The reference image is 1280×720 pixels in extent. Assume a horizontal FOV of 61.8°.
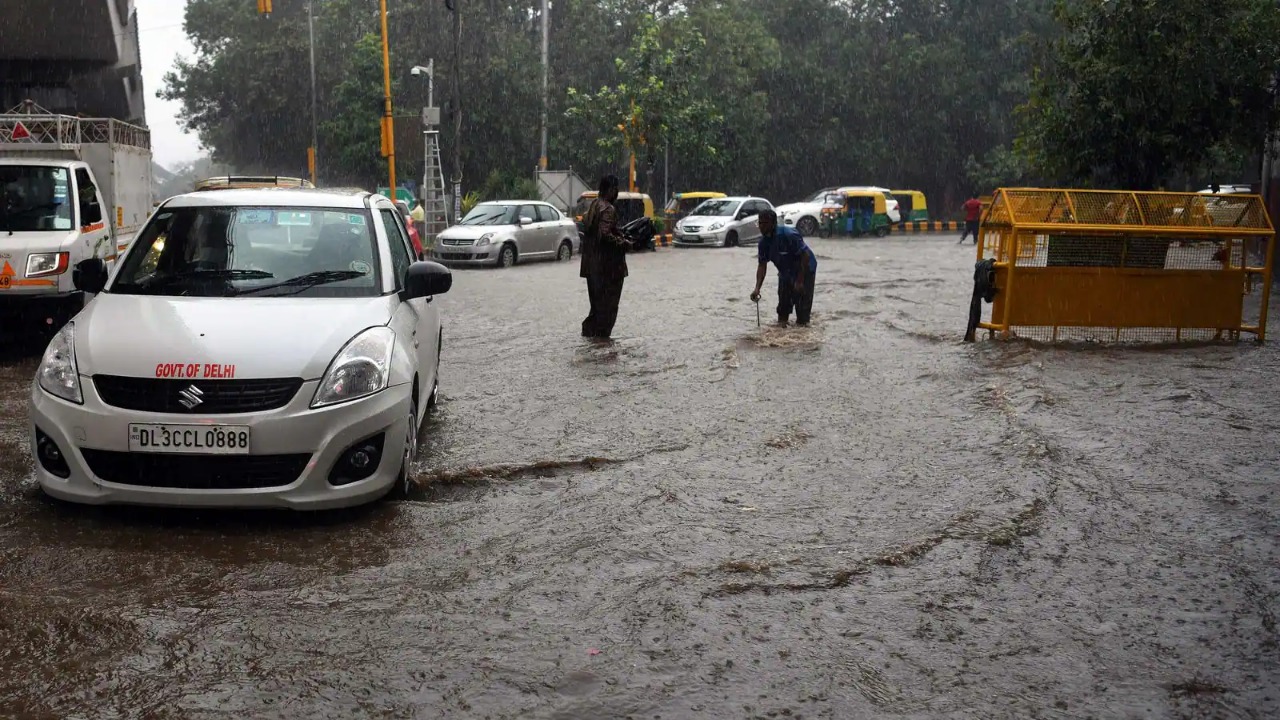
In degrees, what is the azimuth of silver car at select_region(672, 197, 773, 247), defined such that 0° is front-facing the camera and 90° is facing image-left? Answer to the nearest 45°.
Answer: approximately 45°

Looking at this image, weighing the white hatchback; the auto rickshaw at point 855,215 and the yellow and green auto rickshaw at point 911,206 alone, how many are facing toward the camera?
1

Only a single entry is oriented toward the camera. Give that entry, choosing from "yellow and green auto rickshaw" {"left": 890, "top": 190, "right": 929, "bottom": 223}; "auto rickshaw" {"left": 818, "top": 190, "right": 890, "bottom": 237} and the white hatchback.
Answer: the white hatchback

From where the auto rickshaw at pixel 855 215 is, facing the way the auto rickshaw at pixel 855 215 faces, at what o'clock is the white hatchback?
The white hatchback is roughly at 9 o'clock from the auto rickshaw.

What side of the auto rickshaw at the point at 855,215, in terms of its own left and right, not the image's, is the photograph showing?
left

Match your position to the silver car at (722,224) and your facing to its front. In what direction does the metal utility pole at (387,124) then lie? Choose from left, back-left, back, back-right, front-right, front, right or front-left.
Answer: front-right

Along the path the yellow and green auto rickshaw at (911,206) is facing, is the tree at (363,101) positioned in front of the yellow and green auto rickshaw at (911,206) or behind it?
in front

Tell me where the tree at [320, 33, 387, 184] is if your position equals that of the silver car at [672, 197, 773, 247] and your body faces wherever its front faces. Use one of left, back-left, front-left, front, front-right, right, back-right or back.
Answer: right

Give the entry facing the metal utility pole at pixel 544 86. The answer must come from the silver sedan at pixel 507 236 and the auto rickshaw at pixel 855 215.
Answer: the auto rickshaw

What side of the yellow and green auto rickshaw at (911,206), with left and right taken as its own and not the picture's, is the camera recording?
left

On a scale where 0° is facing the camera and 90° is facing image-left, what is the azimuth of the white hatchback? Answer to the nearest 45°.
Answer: approximately 0°

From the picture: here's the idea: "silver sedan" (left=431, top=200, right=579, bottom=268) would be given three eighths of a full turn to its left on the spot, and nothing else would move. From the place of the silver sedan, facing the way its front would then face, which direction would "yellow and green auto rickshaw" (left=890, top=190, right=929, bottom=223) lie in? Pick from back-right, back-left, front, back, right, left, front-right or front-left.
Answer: front-left

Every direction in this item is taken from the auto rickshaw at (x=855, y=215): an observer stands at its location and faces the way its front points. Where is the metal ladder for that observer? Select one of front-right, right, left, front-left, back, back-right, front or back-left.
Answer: front-left
